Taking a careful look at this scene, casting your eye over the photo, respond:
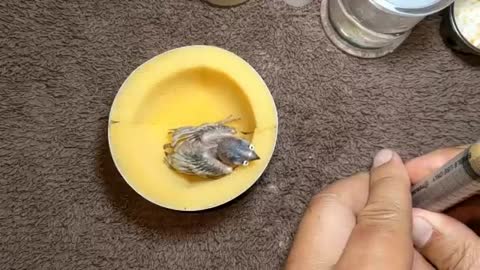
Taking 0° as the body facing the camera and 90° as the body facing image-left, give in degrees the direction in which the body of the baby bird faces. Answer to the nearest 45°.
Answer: approximately 270°
